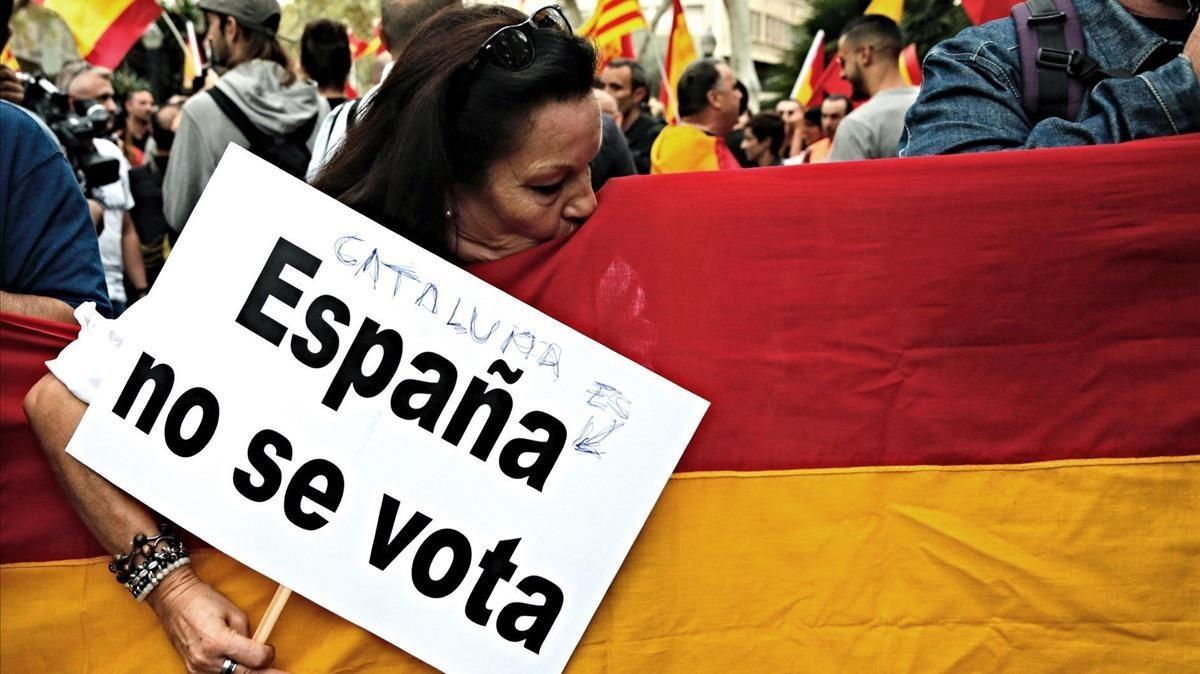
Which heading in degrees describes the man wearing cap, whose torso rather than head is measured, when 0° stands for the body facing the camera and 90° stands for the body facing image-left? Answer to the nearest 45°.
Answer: approximately 135°

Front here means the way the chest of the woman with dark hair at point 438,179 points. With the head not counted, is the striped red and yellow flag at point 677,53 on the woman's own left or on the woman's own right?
on the woman's own left

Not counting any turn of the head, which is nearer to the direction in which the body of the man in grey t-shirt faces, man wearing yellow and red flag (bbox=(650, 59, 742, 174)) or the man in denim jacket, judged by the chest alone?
the man wearing yellow and red flag

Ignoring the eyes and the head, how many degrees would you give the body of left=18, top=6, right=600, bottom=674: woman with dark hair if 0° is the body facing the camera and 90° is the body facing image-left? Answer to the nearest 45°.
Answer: approximately 315°
